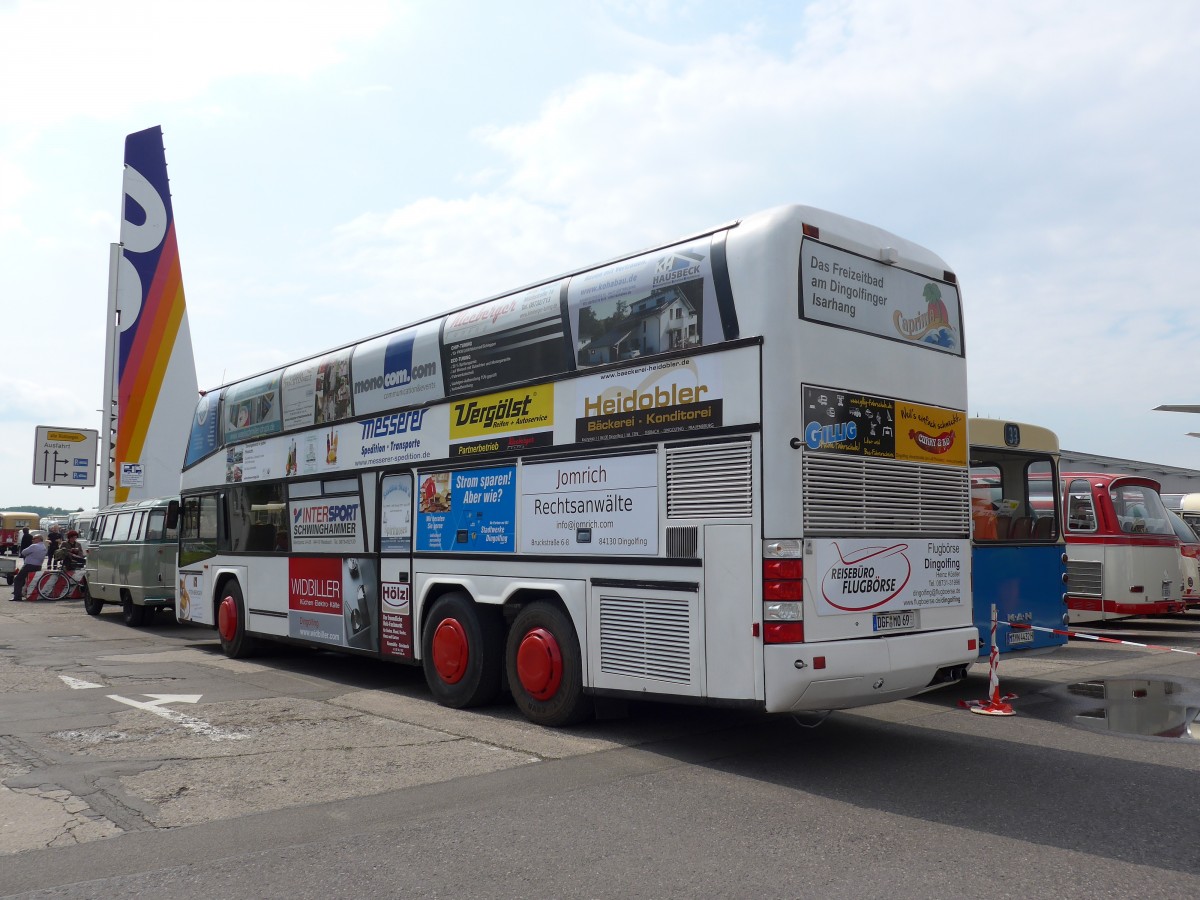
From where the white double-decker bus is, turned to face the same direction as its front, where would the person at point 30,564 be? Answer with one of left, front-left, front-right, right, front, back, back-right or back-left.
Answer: front

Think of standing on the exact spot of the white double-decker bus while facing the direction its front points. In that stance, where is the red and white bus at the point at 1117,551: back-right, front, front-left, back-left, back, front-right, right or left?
right

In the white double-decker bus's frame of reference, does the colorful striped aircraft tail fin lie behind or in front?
in front

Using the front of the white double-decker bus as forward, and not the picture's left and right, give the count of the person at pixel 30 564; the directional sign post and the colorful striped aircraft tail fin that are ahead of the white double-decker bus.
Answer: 3

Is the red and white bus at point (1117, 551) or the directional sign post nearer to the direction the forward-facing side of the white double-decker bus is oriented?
the directional sign post

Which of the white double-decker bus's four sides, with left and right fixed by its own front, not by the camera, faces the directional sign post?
front

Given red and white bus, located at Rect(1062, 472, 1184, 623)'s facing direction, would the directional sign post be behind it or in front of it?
in front

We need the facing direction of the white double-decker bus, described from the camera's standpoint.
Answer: facing away from the viewer and to the left of the viewer
